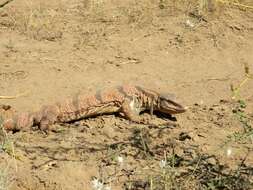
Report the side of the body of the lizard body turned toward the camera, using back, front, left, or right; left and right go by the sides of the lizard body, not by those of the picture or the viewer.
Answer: right
